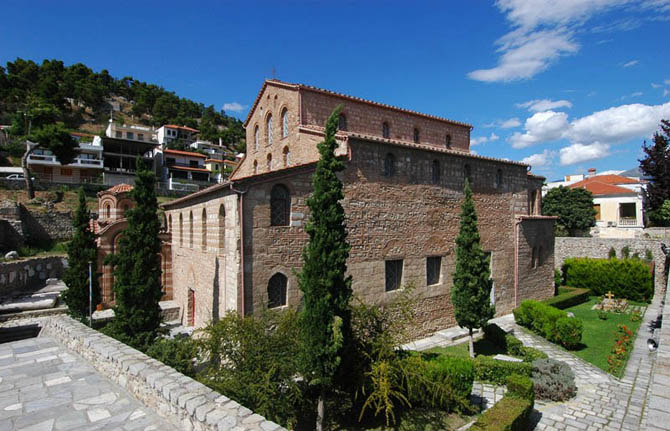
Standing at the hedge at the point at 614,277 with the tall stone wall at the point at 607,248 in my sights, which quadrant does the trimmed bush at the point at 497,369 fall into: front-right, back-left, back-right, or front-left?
back-left

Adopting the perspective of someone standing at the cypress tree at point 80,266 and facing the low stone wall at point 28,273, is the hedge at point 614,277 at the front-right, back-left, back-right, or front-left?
back-right

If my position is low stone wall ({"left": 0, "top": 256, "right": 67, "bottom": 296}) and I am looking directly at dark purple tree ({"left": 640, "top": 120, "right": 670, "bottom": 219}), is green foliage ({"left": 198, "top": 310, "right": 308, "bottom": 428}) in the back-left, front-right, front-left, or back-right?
front-right

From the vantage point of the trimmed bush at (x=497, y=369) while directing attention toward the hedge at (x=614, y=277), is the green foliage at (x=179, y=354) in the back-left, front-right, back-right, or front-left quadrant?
back-left

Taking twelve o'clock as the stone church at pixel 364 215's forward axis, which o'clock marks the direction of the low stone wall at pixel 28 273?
The low stone wall is roughly at 2 o'clock from the stone church.

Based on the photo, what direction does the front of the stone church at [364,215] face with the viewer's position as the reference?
facing the viewer and to the left of the viewer

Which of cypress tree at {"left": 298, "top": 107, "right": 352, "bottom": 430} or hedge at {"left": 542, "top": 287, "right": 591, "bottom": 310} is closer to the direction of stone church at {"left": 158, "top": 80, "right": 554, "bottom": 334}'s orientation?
the cypress tree

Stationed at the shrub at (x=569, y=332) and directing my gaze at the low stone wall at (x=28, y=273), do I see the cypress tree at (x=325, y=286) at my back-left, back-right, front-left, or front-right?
front-left

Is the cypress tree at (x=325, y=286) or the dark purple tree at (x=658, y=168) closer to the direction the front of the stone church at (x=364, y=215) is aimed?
the cypress tree

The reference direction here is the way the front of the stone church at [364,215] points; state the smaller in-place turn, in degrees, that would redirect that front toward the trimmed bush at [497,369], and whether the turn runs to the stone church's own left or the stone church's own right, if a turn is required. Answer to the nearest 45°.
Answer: approximately 90° to the stone church's own left

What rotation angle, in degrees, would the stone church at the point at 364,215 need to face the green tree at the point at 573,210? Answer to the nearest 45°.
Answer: approximately 180°

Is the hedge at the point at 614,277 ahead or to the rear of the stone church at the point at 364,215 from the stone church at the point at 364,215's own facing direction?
to the rear

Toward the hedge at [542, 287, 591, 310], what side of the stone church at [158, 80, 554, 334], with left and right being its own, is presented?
back
